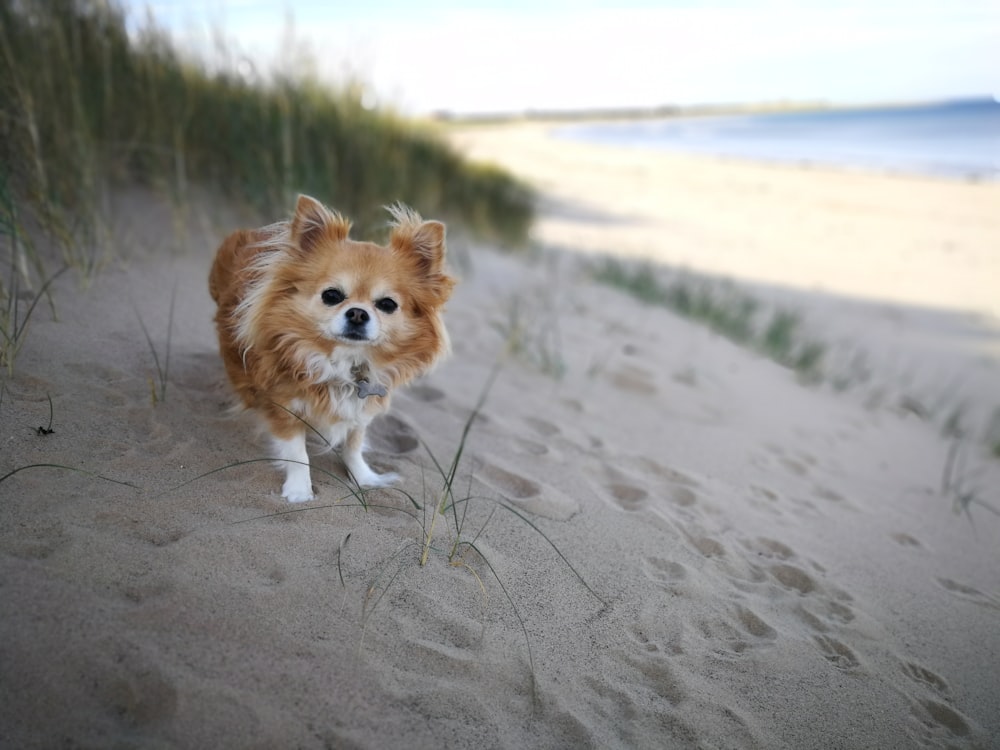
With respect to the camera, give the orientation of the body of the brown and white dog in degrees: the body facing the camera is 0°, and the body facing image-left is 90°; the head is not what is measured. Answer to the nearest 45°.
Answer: approximately 315°
